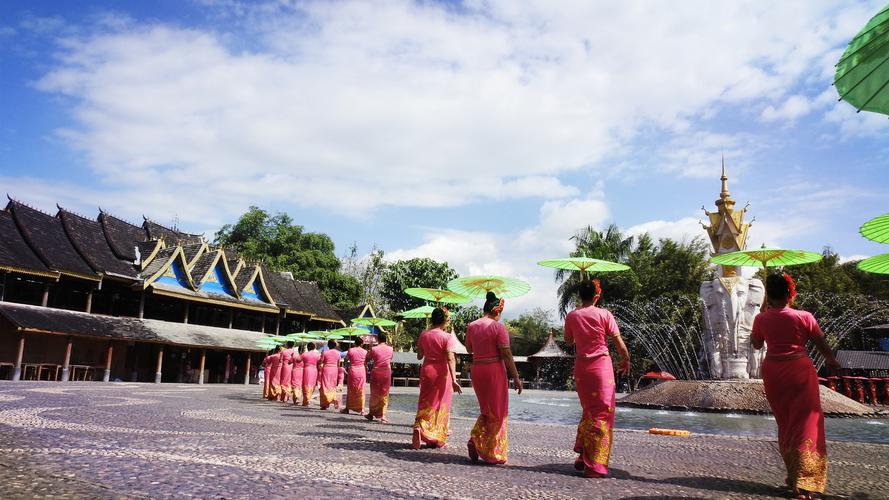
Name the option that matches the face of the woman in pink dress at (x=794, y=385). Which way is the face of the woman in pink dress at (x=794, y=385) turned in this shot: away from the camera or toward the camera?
away from the camera

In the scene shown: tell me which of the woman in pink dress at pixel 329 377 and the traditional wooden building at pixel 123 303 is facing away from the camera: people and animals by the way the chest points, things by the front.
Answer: the woman in pink dress

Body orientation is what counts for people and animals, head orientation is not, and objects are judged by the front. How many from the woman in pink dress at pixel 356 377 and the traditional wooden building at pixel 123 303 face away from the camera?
1

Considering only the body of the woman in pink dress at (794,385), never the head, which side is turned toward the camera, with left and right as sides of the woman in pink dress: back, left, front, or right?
back

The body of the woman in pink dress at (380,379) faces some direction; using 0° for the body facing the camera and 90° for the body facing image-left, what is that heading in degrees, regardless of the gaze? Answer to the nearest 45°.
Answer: approximately 180°

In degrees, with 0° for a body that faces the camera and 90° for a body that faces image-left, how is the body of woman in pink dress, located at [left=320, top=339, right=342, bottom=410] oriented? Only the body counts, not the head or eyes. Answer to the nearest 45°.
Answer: approximately 180°

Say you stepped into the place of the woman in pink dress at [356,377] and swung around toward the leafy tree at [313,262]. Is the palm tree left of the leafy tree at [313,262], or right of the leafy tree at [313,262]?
right

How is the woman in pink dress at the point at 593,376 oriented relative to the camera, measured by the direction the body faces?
away from the camera

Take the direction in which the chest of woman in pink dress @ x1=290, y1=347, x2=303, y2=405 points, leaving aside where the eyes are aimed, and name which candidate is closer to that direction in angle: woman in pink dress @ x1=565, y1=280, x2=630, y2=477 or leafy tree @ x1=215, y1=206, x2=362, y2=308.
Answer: the leafy tree

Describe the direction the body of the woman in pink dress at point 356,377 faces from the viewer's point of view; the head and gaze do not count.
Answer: away from the camera

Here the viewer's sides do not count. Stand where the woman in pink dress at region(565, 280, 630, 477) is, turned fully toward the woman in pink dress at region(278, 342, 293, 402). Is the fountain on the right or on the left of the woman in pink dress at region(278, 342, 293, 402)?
right

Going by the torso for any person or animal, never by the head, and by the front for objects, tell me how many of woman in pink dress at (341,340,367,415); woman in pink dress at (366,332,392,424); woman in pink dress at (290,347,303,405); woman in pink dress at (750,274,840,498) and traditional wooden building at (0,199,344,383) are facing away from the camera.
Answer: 4

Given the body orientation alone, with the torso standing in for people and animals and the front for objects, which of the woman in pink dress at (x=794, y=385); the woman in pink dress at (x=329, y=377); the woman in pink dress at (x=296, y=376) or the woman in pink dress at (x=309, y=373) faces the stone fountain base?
the woman in pink dress at (x=794, y=385)

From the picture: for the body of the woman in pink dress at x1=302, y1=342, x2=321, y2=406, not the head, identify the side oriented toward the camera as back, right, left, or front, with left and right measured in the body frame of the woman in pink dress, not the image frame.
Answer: back

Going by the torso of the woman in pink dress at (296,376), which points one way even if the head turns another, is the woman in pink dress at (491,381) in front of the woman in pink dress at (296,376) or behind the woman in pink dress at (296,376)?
behind

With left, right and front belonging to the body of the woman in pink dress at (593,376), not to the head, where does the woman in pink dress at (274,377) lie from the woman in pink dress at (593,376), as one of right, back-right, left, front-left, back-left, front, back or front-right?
front-left
